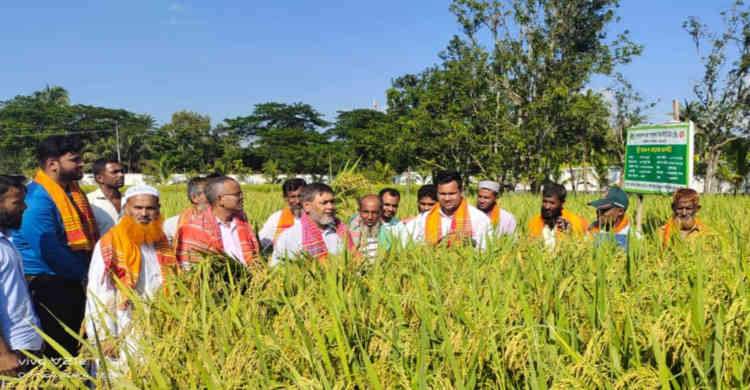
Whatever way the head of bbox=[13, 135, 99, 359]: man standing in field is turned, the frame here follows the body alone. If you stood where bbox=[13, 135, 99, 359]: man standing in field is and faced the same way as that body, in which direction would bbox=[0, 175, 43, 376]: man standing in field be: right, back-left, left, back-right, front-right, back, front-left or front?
right

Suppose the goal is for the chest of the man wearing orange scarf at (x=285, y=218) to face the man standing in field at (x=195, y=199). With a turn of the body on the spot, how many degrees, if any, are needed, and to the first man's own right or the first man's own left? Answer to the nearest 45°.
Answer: approximately 135° to the first man's own right

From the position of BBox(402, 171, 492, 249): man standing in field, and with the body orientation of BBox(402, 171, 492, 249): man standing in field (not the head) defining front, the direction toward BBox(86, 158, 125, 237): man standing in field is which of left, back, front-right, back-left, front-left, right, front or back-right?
right

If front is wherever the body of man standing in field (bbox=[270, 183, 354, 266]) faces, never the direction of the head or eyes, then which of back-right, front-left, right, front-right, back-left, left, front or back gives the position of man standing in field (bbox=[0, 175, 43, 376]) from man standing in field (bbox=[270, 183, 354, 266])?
right

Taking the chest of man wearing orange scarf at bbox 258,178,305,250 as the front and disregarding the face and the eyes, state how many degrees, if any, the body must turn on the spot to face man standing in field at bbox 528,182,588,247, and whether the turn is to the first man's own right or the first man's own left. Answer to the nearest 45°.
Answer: approximately 45° to the first man's own left

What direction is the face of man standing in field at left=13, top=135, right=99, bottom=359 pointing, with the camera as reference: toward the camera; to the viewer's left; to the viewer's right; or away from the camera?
to the viewer's right

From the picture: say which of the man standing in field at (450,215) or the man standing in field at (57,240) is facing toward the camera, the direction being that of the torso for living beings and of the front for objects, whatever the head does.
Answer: the man standing in field at (450,215)

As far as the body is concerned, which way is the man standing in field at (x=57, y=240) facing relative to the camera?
to the viewer's right

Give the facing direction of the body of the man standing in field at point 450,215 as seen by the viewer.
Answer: toward the camera

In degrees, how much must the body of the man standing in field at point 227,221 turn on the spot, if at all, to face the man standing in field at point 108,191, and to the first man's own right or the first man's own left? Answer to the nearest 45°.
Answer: approximately 180°

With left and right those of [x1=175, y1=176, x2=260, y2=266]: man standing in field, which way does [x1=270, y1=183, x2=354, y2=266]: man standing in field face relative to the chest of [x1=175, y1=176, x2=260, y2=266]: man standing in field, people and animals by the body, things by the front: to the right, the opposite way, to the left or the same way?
the same way

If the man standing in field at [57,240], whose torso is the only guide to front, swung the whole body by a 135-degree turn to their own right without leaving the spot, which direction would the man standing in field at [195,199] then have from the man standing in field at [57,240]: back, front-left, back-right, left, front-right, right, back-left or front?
back

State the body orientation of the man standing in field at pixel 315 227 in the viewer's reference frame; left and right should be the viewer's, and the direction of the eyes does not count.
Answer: facing the viewer and to the right of the viewer

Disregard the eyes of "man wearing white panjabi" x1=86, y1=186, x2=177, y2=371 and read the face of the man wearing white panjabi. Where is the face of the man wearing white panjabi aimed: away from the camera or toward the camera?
toward the camera

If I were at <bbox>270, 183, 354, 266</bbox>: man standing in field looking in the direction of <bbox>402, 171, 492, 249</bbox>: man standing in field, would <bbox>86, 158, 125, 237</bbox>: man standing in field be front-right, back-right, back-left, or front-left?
back-left

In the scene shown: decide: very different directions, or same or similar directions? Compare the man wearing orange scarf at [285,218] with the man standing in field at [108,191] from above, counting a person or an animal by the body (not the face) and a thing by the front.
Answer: same or similar directions
